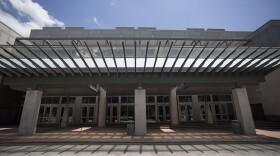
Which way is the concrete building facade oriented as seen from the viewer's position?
toward the camera
